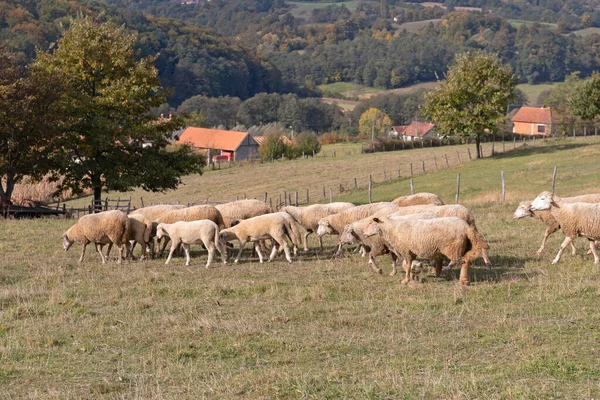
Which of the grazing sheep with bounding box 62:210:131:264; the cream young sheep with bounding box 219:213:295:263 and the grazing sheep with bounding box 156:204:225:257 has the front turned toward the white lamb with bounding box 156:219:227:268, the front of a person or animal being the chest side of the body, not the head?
the cream young sheep with bounding box 219:213:295:263

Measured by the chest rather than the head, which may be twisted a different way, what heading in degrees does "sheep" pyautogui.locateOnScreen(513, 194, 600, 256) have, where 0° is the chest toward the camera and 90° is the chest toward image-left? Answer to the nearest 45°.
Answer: approximately 90°

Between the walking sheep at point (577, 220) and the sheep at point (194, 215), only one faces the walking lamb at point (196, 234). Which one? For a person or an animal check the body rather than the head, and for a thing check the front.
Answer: the walking sheep at point (577, 220)

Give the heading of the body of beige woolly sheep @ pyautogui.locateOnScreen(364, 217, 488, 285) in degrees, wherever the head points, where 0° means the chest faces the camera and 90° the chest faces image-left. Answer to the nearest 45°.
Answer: approximately 90°

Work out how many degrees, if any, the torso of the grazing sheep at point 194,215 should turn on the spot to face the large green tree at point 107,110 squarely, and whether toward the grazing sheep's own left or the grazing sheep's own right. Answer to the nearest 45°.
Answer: approximately 90° to the grazing sheep's own right

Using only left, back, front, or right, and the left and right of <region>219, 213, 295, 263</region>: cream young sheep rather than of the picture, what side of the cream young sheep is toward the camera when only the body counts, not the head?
left

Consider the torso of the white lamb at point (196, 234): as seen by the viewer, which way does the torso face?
to the viewer's left

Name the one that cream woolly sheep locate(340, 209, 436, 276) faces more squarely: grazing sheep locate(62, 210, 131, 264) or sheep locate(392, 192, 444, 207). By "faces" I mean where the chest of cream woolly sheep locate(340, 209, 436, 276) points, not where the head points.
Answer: the grazing sheep

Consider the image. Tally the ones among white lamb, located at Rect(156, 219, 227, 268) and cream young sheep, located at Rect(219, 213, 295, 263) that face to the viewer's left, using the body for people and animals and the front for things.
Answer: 2

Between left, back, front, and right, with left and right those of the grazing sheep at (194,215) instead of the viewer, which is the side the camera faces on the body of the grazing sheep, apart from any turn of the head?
left

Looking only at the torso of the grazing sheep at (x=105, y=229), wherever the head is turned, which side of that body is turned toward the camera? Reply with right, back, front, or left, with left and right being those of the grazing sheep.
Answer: left
